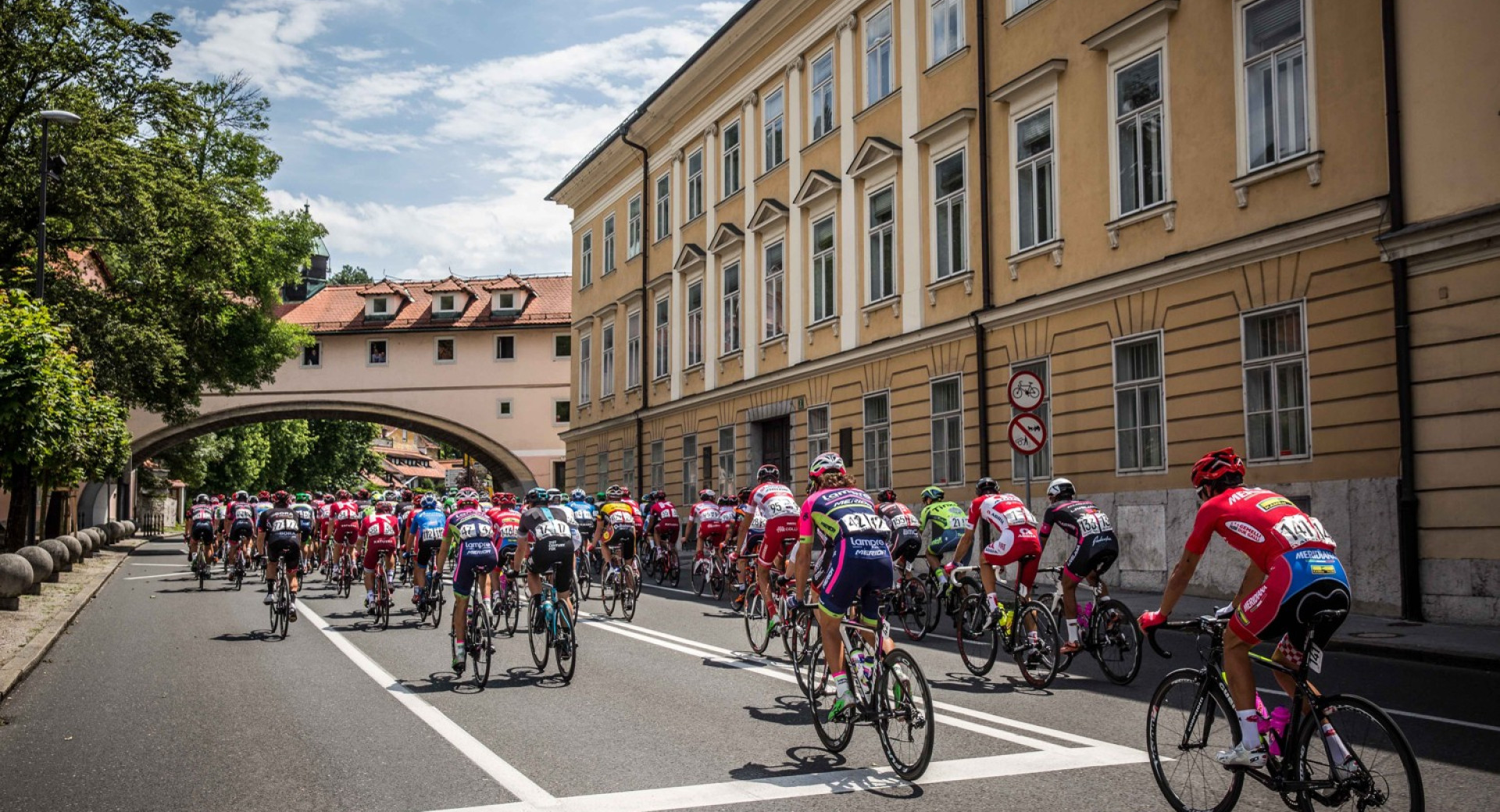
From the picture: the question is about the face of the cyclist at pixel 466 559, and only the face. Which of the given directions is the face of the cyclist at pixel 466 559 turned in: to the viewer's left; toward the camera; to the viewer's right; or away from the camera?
away from the camera

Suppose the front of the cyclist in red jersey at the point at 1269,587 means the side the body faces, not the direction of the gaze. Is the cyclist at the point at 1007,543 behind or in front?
in front

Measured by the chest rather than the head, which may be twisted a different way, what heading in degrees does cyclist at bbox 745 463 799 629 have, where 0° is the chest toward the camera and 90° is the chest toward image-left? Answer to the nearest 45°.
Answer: approximately 135°

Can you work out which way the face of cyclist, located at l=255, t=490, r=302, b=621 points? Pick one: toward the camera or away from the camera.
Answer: away from the camera

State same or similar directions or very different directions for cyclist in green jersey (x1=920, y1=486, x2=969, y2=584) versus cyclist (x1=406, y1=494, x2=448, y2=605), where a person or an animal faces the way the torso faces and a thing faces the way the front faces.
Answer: same or similar directions

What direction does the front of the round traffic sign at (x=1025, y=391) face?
toward the camera

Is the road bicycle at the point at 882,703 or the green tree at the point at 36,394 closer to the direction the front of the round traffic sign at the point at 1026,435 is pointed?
the road bicycle

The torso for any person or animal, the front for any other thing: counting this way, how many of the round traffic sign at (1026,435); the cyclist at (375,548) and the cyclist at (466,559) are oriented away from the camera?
2

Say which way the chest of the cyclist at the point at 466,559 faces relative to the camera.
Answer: away from the camera

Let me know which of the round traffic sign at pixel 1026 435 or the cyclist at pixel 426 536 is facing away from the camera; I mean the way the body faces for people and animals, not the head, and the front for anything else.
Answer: the cyclist

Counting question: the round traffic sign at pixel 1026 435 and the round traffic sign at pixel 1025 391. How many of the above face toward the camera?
2

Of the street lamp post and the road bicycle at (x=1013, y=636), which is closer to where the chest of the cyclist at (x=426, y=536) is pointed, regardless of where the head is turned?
the street lamp post

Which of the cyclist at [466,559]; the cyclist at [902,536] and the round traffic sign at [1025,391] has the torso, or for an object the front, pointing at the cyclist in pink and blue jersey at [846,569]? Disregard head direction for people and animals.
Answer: the round traffic sign

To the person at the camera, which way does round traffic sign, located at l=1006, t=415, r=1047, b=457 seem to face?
facing the viewer

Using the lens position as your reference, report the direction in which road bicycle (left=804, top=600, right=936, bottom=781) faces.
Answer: facing away from the viewer and to the left of the viewer

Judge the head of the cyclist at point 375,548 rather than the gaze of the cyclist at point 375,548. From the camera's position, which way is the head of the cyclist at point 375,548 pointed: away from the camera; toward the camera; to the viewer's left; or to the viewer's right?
away from the camera

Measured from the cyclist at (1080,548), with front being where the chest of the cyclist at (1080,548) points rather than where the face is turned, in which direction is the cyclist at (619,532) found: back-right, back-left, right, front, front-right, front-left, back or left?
front

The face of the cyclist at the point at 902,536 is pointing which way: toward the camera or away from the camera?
away from the camera

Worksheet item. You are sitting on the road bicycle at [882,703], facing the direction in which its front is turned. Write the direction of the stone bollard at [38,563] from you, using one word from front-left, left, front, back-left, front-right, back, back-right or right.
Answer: front

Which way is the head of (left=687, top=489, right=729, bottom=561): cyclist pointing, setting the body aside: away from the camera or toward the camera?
away from the camera
